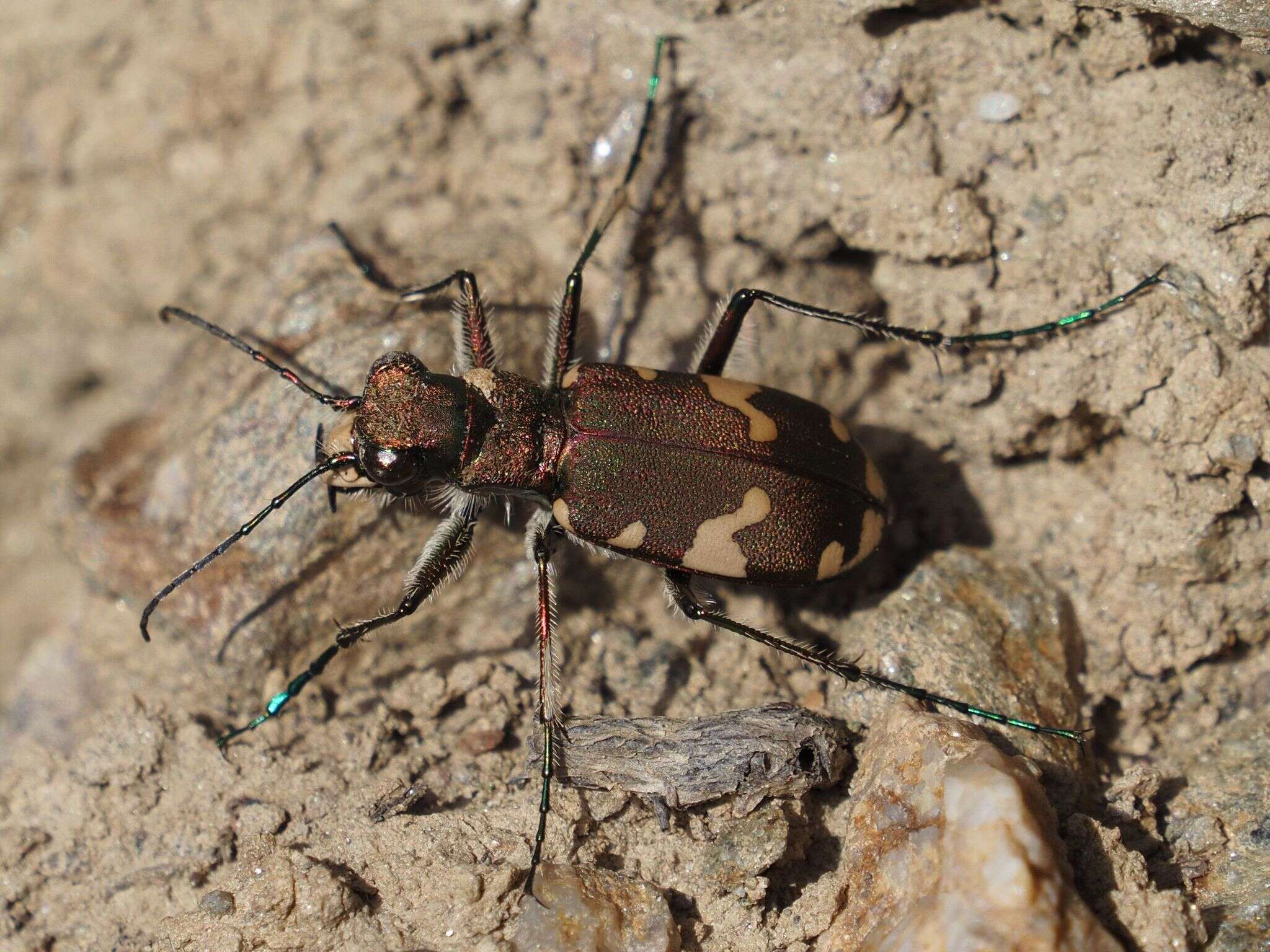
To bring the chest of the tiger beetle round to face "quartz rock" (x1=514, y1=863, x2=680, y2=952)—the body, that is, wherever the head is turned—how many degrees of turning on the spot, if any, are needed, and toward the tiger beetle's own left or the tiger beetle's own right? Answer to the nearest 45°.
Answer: approximately 90° to the tiger beetle's own left

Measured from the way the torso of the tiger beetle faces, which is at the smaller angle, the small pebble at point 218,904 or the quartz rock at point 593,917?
the small pebble

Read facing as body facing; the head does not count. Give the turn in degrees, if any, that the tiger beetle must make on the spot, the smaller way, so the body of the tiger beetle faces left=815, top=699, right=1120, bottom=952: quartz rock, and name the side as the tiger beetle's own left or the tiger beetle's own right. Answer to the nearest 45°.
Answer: approximately 135° to the tiger beetle's own left

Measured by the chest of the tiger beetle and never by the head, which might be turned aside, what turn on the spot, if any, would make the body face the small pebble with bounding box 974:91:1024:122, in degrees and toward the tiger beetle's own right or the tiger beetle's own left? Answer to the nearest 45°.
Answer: approximately 135° to the tiger beetle's own right

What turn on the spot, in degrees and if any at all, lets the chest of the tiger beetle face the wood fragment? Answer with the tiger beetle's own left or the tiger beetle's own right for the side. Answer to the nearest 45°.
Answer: approximately 90° to the tiger beetle's own left

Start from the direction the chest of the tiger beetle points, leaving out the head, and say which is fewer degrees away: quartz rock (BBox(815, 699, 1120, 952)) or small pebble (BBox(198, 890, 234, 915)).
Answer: the small pebble

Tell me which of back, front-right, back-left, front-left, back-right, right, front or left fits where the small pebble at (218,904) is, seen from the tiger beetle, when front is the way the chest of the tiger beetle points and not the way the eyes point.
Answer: front-left

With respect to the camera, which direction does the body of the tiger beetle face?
to the viewer's left
